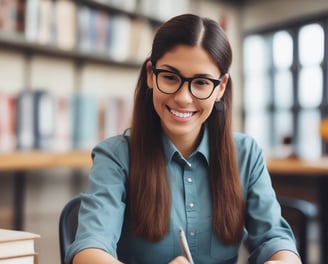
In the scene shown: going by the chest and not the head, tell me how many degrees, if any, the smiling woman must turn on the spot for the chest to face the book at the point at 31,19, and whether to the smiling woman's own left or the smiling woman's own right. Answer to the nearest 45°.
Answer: approximately 135° to the smiling woman's own right

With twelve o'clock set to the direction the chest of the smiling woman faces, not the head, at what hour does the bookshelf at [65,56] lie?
The bookshelf is roughly at 5 o'clock from the smiling woman.

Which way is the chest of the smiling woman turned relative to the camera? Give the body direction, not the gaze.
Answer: toward the camera

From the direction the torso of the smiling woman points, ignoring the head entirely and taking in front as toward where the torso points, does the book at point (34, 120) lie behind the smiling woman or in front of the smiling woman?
behind

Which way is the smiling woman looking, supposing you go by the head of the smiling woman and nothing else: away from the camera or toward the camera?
toward the camera

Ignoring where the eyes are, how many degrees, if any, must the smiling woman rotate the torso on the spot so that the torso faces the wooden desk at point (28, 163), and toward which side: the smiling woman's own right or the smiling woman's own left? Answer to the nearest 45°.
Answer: approximately 135° to the smiling woman's own right

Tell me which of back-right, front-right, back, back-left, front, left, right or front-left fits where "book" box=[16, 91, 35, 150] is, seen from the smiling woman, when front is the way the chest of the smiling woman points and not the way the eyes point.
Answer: back-right

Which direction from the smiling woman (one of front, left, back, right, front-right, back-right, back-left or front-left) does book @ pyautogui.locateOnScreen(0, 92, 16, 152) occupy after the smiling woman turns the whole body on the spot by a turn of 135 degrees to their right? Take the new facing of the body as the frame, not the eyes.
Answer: front

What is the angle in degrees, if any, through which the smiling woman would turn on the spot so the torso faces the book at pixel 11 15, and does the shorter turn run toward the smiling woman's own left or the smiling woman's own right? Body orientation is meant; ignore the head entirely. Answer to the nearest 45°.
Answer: approximately 135° to the smiling woman's own right
